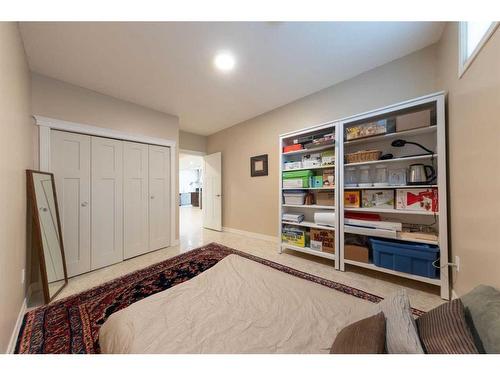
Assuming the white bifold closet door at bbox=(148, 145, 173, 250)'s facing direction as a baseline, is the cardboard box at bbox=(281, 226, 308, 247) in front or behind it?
in front

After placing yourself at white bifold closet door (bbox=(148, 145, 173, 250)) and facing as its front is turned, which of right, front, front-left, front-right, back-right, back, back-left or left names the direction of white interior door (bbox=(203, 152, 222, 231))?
left

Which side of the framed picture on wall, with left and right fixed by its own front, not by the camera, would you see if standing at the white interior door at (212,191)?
right

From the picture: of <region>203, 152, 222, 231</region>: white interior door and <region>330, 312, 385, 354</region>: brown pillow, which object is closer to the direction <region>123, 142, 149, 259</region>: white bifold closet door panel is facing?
the brown pillow

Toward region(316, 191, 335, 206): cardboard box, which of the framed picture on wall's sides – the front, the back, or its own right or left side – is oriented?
left

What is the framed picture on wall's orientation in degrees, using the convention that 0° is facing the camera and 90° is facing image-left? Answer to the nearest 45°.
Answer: approximately 45°

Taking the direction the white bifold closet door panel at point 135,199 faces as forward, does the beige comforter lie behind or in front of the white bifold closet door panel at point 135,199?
in front

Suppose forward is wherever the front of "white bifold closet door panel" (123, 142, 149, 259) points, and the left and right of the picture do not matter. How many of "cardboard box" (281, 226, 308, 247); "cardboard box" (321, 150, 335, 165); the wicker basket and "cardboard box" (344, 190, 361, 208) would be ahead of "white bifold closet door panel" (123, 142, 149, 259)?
4

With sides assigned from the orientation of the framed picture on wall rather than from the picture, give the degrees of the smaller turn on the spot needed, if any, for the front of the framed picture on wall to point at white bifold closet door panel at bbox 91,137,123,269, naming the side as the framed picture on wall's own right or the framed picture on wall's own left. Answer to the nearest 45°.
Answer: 0° — it already faces it

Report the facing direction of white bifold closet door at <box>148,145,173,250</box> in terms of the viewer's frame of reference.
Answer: facing the viewer and to the right of the viewer

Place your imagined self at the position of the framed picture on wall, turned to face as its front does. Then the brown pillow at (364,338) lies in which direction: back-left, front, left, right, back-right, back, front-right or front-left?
front-left
